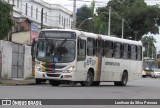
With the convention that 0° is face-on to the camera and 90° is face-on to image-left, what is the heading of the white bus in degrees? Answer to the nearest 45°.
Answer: approximately 45°

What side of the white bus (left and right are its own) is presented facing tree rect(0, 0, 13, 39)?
right
